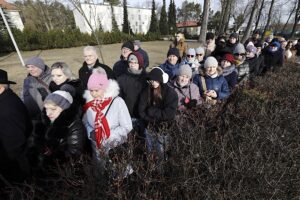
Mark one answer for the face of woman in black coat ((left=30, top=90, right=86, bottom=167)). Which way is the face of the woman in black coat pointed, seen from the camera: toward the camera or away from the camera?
toward the camera

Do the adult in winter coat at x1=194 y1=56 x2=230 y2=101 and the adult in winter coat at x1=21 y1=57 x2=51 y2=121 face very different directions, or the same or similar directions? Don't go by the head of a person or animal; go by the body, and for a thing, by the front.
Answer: same or similar directions

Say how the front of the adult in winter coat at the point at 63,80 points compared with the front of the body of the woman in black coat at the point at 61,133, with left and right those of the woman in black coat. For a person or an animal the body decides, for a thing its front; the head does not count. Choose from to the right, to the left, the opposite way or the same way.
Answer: the same way

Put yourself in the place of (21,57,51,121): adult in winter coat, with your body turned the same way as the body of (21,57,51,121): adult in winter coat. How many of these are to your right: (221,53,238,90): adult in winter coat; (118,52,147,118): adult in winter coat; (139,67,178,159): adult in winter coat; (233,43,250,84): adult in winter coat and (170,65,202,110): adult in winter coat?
0

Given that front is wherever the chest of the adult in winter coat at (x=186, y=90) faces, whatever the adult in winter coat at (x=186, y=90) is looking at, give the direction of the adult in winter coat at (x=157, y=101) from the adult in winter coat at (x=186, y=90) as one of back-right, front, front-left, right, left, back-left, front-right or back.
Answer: front-right

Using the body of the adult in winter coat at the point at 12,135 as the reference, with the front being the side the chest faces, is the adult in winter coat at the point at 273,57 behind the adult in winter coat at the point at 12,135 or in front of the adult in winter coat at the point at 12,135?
behind

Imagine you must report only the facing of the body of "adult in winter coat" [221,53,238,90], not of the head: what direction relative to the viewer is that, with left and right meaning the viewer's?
facing the viewer and to the left of the viewer

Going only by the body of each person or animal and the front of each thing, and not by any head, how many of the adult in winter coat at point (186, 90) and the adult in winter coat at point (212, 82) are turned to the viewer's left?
0

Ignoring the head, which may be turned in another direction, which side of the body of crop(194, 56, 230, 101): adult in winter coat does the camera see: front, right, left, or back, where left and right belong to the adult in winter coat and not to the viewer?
front

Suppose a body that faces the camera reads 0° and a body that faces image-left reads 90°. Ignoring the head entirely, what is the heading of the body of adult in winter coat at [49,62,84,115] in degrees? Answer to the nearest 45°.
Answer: approximately 45°

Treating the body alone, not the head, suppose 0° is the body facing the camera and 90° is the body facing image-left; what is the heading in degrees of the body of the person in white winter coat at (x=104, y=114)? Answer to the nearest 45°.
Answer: approximately 45°
